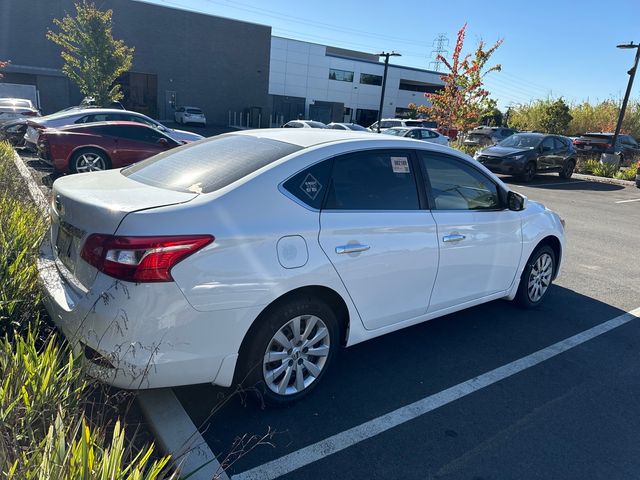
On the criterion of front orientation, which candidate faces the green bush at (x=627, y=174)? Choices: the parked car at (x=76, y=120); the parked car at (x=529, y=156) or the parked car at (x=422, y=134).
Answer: the parked car at (x=76, y=120)

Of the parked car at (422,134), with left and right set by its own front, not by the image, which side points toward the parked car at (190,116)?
right

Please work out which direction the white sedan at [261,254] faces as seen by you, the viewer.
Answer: facing away from the viewer and to the right of the viewer

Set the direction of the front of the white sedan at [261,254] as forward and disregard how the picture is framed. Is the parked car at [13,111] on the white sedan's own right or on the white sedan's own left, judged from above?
on the white sedan's own left

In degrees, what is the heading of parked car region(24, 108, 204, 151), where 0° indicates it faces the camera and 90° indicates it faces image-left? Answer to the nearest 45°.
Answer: approximately 270°

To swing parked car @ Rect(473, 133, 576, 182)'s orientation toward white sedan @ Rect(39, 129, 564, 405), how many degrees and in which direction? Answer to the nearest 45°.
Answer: approximately 45° to its left

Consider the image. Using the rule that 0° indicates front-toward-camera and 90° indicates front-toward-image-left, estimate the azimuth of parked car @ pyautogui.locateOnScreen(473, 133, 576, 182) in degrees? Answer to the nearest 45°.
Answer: approximately 45°

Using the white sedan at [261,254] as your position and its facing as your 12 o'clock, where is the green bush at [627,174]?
The green bush is roughly at 12 o'clock from the white sedan.

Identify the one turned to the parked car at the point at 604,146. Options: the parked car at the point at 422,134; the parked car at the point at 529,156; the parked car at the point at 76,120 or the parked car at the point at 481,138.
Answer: the parked car at the point at 76,120

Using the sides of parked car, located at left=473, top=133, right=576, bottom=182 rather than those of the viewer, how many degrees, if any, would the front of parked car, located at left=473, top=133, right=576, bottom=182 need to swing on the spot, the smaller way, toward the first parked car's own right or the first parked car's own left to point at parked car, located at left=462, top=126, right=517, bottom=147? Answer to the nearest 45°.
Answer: approximately 135° to the first parked car's own right

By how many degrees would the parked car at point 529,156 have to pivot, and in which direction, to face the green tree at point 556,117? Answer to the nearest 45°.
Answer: approximately 135° to its right

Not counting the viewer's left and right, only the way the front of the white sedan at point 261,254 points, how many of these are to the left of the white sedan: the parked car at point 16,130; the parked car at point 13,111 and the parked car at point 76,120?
3

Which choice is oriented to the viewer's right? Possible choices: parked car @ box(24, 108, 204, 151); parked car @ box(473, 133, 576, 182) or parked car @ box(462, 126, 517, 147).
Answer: parked car @ box(24, 108, 204, 151)

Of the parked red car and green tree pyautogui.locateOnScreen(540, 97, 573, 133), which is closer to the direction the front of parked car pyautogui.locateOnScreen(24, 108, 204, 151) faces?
the green tree

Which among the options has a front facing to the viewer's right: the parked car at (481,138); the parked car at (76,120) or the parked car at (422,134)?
the parked car at (76,120)

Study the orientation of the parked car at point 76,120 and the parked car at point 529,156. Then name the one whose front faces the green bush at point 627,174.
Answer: the parked car at point 76,120

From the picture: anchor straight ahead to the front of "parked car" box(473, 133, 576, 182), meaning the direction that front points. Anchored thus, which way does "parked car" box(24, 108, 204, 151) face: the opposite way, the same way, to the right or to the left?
the opposite way
